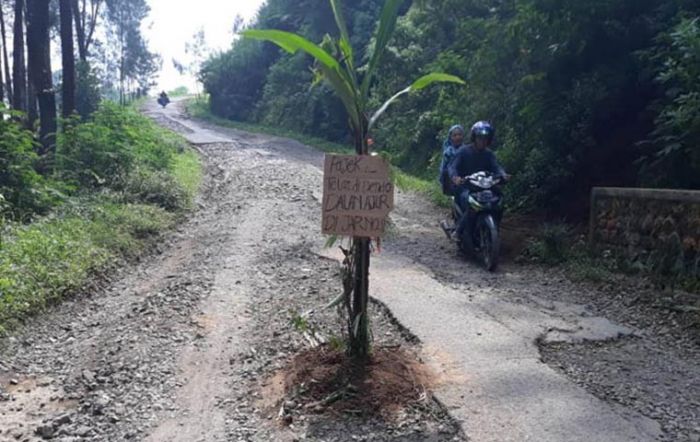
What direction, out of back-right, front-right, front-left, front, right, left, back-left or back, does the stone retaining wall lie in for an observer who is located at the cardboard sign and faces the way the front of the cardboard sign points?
back-left

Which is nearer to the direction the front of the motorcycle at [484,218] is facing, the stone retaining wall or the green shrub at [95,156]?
the stone retaining wall

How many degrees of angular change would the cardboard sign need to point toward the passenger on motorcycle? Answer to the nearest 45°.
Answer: approximately 180°

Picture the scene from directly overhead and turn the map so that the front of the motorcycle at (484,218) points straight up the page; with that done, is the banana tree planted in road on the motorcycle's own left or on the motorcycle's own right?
on the motorcycle's own right

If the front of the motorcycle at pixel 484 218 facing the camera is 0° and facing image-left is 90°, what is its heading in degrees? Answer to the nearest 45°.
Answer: approximately 315°

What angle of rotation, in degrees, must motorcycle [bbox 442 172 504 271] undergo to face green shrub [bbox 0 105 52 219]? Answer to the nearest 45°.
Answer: approximately 135° to its right

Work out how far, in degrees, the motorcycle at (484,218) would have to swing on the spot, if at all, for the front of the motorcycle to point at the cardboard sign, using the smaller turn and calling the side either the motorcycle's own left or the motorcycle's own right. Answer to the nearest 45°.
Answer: approximately 45° to the motorcycle's own right
